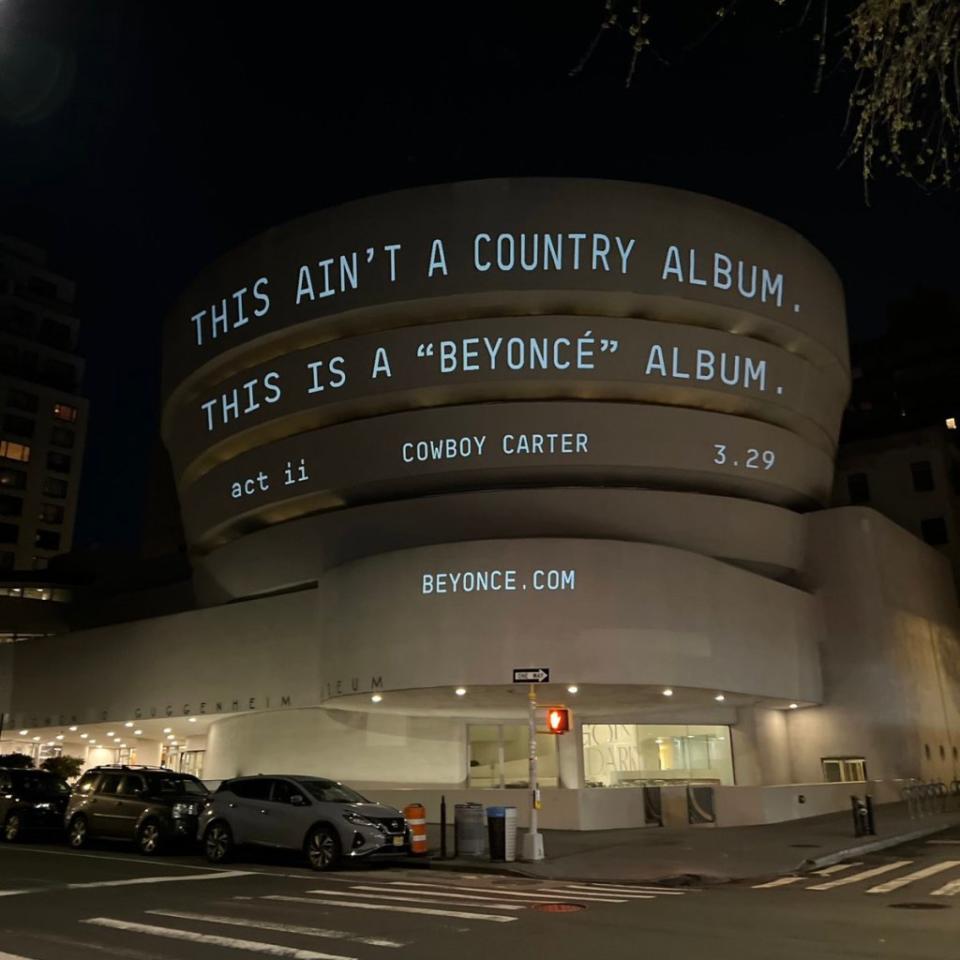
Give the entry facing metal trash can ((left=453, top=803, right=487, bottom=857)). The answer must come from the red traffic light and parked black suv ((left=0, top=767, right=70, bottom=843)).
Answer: the parked black suv

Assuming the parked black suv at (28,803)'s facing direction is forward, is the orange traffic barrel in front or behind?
in front

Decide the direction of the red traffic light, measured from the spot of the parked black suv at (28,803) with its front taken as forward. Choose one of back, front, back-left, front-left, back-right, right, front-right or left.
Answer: front

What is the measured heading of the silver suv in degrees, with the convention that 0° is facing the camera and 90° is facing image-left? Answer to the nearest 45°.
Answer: approximately 315°

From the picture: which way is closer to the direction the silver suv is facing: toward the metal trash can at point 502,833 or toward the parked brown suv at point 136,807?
the metal trash can

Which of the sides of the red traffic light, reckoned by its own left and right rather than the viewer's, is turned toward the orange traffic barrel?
right

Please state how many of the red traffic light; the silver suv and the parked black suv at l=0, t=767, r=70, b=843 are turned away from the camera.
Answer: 0

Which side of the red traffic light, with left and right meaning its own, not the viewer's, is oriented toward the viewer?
front

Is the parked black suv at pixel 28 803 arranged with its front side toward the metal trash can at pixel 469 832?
yes

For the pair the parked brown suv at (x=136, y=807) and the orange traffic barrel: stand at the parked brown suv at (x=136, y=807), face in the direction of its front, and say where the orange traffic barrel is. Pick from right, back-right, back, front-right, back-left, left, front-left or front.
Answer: front

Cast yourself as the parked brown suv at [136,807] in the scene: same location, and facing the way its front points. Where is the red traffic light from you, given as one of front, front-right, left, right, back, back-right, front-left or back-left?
front

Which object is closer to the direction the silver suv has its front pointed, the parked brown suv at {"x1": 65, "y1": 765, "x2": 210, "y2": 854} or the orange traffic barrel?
the orange traffic barrel

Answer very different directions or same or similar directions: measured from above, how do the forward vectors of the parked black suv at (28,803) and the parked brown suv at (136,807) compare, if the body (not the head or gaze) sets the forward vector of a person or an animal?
same or similar directions

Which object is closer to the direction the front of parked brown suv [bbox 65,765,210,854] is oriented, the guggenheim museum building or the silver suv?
the silver suv

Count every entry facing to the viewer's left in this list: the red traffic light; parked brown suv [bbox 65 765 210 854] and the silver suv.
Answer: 0

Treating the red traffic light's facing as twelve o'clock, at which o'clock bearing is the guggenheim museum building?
The guggenheim museum building is roughly at 6 o'clock from the red traffic light.

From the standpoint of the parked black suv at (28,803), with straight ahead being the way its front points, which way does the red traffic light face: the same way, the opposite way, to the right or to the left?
to the right

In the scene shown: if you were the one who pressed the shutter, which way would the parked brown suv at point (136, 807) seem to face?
facing the viewer and to the right of the viewer
